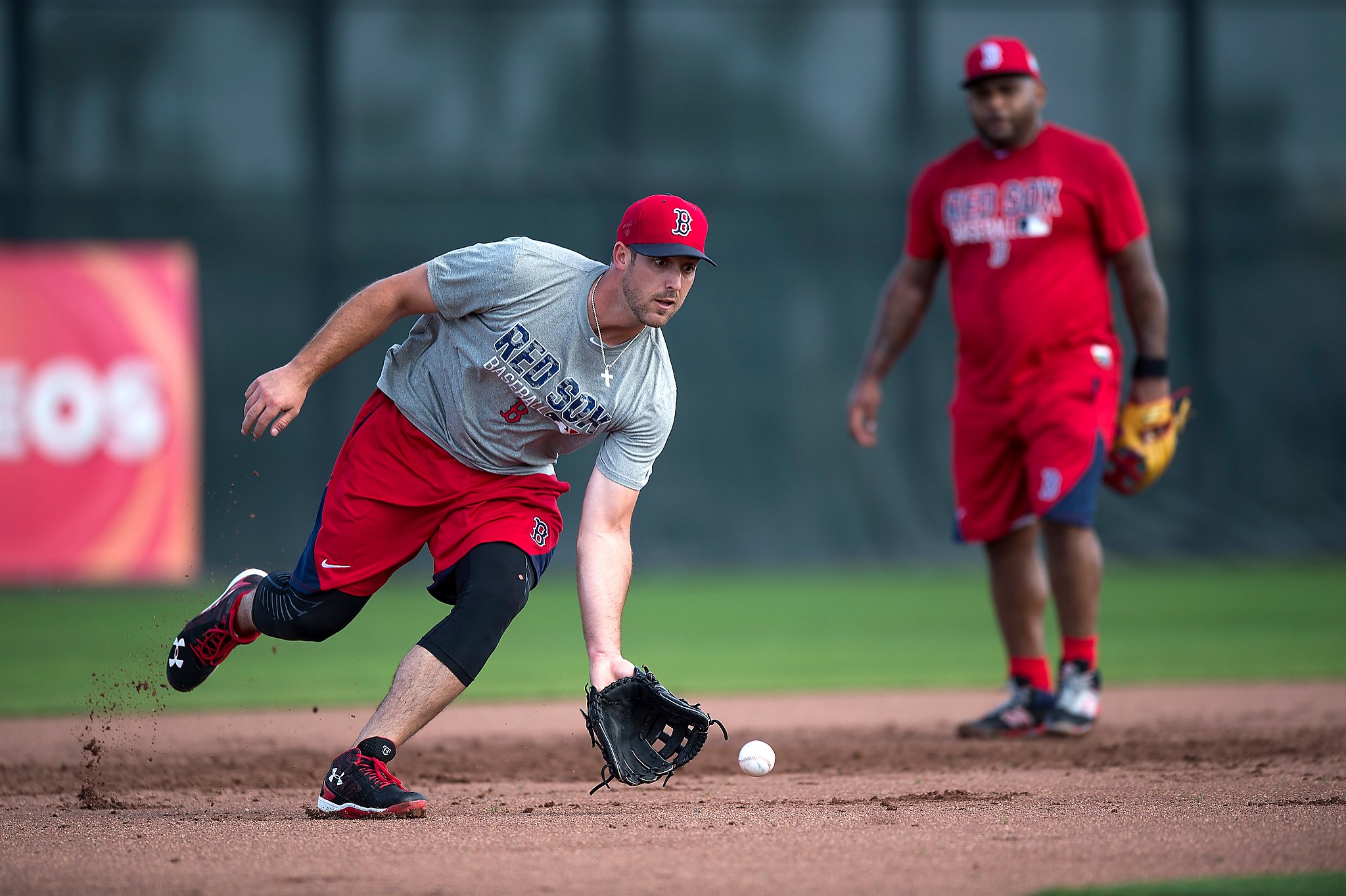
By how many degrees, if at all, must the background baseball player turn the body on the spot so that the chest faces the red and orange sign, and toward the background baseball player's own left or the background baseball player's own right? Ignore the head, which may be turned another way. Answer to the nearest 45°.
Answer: approximately 90° to the background baseball player's own right

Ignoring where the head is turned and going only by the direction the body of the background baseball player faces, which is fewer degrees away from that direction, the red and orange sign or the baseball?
the baseball

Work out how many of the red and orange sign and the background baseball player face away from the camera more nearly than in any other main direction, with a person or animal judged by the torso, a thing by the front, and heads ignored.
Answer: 0

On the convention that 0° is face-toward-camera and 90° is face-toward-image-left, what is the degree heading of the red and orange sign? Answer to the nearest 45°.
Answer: approximately 0°

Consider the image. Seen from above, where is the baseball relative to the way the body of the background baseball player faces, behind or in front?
in front

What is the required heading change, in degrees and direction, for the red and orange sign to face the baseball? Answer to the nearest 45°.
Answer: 0° — it already faces it

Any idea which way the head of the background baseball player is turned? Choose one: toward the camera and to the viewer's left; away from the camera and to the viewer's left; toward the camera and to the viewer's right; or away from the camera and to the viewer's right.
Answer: toward the camera and to the viewer's left

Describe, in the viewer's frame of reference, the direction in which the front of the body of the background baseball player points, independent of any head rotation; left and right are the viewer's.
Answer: facing the viewer and to the left of the viewer

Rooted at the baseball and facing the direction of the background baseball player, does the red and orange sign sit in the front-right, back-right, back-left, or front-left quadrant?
front-left
